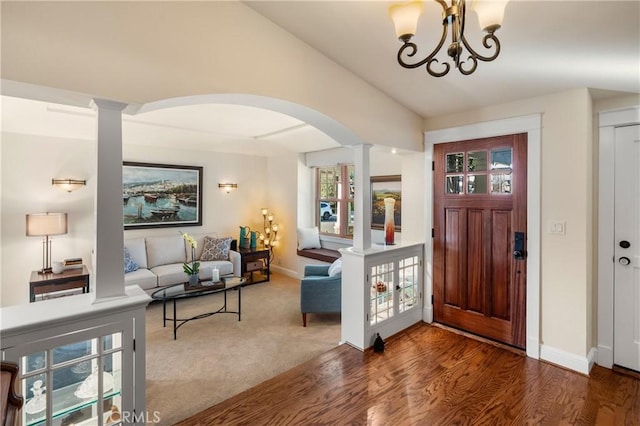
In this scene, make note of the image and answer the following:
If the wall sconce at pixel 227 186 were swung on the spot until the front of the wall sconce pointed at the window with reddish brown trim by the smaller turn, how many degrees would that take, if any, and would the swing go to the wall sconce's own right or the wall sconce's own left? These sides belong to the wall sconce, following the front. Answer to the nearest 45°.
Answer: approximately 90° to the wall sconce's own left

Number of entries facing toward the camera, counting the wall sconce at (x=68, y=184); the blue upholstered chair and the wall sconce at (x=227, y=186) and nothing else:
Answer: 2

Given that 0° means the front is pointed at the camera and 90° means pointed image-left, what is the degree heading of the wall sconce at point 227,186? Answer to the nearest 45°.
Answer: approximately 0°

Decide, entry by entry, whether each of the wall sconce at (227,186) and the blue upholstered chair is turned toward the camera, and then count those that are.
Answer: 1

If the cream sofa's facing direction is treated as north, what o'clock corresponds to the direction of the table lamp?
The table lamp is roughly at 4 o'clock from the cream sofa.

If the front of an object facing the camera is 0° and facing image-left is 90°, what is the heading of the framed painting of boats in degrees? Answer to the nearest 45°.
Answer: approximately 315°
